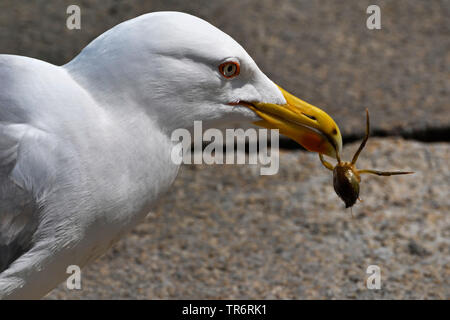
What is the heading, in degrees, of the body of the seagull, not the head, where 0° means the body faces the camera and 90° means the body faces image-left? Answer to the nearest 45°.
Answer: approximately 270°
